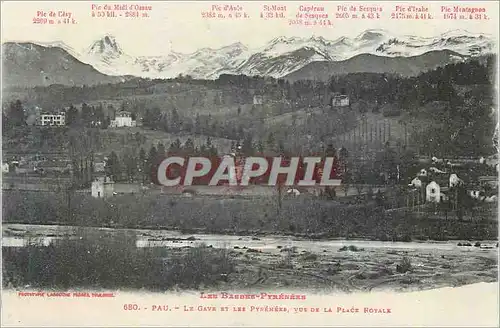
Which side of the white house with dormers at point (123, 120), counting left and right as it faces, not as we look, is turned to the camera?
front
